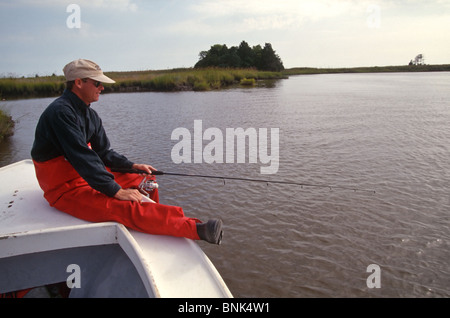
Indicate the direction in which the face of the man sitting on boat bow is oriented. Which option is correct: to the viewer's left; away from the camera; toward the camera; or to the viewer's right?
to the viewer's right

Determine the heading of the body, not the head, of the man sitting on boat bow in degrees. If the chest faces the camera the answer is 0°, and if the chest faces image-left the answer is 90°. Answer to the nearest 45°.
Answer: approximately 270°
